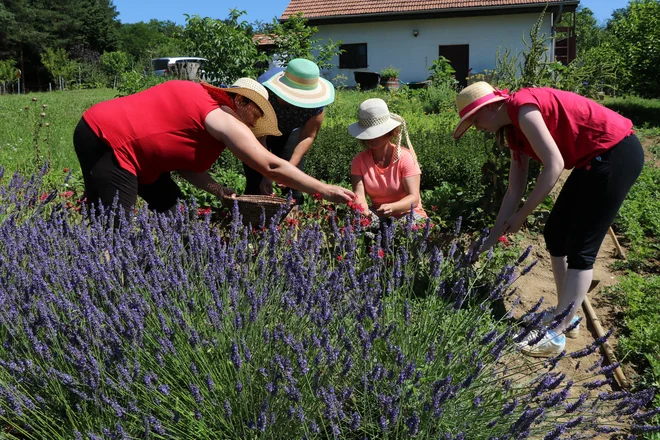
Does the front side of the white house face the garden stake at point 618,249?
yes

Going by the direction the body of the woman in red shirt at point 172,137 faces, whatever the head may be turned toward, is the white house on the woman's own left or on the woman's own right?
on the woman's own left

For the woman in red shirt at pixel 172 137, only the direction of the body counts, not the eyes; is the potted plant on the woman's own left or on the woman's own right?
on the woman's own left

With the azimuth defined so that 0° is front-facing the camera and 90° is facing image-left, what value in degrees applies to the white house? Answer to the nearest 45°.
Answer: approximately 0°

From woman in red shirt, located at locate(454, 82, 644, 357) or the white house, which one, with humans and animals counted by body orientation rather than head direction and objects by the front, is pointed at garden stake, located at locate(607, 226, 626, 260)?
the white house

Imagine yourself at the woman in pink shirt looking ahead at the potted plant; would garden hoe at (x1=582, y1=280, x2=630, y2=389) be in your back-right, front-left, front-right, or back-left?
back-right

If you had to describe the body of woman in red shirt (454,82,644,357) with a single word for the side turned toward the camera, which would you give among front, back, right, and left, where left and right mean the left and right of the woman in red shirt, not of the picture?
left

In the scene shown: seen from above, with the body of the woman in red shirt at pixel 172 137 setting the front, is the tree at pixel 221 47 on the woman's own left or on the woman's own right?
on the woman's own left

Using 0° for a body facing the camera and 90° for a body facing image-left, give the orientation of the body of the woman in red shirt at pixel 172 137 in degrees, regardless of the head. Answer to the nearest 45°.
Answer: approximately 270°

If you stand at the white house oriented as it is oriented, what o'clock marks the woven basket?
The woven basket is roughly at 12 o'clock from the white house.

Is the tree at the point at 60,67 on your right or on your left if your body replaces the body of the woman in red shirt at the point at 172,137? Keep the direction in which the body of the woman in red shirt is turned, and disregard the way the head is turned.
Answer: on your left

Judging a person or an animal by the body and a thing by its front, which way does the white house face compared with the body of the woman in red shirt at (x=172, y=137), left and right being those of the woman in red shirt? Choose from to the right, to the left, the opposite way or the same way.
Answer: to the right

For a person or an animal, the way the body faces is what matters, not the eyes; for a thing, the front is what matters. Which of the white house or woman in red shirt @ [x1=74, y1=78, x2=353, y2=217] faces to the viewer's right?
the woman in red shirt
